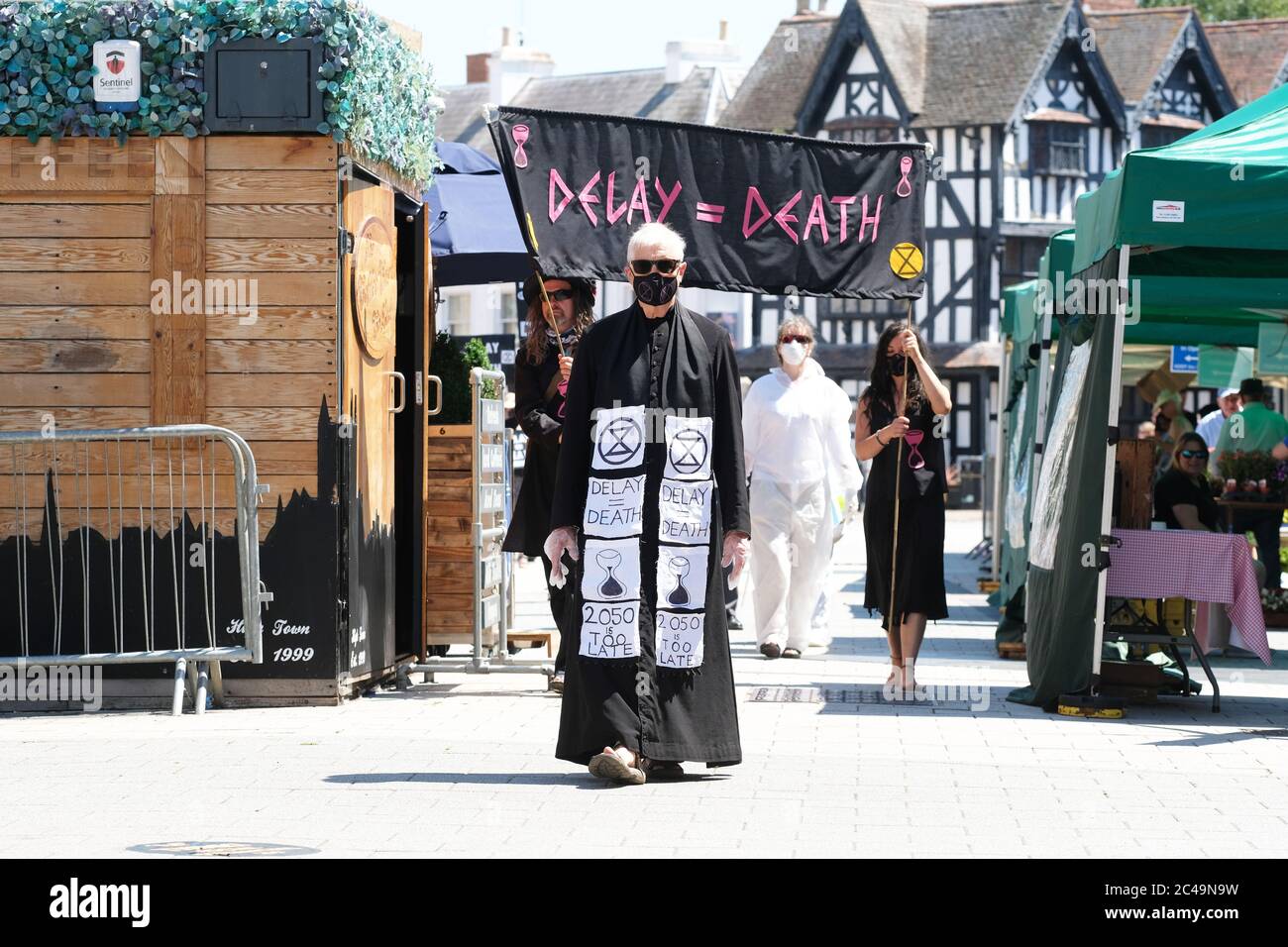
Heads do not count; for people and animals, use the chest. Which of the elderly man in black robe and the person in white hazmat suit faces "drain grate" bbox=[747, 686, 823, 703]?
the person in white hazmat suit

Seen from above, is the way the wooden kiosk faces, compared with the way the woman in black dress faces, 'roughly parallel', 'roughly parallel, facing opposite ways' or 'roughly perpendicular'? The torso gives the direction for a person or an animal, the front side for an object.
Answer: roughly perpendicular

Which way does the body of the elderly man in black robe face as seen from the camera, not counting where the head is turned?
toward the camera

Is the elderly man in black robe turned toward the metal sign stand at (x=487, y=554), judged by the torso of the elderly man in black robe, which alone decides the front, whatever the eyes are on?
no

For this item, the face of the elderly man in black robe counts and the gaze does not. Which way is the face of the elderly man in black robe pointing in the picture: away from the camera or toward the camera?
toward the camera

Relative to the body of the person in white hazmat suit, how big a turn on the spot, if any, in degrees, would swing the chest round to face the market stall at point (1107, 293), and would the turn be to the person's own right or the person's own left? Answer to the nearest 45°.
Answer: approximately 45° to the person's own left

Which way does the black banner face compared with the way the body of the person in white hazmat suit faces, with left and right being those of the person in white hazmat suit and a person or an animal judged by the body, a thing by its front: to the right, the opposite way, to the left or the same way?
the same way

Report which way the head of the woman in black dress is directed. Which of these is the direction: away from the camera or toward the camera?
toward the camera

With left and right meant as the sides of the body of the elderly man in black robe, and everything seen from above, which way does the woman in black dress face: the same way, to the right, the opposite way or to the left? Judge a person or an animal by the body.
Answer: the same way

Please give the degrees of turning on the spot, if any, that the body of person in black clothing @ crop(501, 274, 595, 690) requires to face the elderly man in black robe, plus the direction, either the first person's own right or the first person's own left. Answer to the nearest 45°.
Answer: approximately 45° to the first person's own right

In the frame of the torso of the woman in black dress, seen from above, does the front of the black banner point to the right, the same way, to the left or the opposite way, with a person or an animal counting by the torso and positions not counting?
the same way

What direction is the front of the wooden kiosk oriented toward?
to the viewer's right

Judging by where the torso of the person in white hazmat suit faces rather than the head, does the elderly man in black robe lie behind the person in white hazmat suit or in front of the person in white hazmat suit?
in front

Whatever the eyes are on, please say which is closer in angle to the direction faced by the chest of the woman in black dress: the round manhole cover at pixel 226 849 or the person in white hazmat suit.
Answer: the round manhole cover

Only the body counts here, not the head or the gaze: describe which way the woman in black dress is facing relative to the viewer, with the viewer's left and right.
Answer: facing the viewer

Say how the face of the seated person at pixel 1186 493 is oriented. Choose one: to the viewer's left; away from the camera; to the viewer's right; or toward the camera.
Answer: toward the camera

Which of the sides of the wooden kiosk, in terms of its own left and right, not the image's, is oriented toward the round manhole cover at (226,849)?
right
